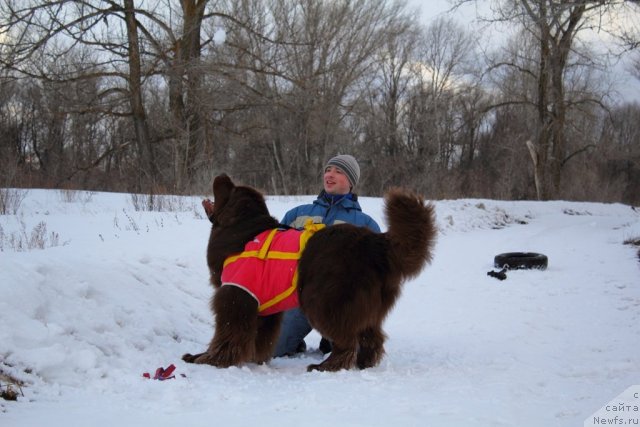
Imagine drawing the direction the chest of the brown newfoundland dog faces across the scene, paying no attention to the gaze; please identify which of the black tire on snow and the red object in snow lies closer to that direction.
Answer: the red object in snow

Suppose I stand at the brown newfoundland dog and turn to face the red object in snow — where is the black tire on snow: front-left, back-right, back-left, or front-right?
back-right

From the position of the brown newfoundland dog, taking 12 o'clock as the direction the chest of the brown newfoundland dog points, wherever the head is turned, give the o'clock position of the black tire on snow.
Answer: The black tire on snow is roughly at 4 o'clock from the brown newfoundland dog.

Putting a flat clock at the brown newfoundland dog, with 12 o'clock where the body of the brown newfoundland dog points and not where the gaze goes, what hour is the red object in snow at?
The red object in snow is roughly at 11 o'clock from the brown newfoundland dog.

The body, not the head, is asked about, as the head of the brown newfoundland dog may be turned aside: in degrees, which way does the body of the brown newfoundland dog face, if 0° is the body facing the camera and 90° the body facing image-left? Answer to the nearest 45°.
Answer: approximately 90°
